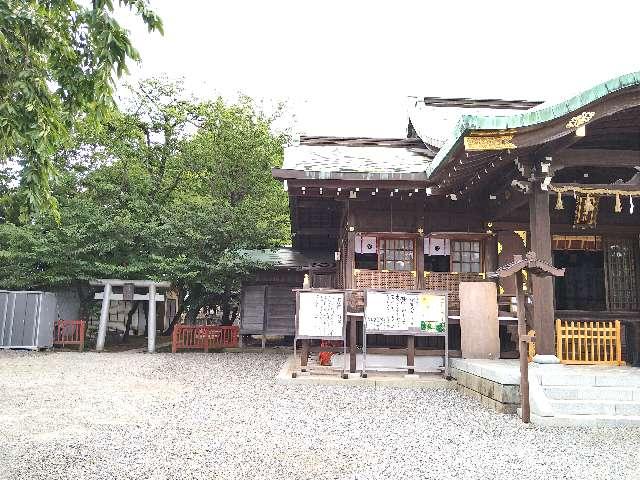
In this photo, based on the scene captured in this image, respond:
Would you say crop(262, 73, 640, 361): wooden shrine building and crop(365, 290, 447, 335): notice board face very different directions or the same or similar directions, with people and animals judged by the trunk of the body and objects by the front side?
same or similar directions

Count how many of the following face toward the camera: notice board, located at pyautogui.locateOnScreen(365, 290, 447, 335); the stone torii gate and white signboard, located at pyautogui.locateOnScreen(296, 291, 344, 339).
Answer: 3

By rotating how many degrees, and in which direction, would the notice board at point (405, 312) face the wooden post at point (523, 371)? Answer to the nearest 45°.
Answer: approximately 45° to its left

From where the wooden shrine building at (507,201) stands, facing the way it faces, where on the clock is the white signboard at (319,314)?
The white signboard is roughly at 2 o'clock from the wooden shrine building.

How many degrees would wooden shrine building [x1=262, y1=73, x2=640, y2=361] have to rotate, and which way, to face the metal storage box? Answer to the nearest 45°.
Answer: approximately 90° to its right

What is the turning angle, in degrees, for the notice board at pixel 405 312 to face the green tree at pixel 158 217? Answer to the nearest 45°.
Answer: approximately 135° to its right

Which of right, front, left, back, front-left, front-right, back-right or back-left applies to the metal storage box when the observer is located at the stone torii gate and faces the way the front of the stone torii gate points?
right

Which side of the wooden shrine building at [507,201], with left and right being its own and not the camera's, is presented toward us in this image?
front

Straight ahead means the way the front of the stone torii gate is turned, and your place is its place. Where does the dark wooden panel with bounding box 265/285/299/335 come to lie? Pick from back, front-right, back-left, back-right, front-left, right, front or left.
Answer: left

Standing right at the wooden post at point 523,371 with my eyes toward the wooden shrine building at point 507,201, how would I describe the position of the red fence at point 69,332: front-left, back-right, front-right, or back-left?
front-left

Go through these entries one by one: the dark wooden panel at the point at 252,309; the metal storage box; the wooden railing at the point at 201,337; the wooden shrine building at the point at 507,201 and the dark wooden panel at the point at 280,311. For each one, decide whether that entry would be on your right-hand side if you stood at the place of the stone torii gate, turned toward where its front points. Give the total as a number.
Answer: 1

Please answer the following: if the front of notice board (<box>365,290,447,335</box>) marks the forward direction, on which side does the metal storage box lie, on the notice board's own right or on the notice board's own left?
on the notice board's own right

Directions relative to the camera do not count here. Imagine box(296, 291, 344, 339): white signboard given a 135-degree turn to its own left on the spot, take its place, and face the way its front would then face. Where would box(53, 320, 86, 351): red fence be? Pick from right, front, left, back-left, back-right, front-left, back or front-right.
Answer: left

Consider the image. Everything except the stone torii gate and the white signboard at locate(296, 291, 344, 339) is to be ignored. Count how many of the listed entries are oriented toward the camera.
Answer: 2

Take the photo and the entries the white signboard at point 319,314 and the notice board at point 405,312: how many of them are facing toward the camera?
2

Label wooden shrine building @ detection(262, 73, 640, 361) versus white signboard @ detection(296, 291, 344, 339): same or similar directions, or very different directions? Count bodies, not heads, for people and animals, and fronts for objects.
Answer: same or similar directions

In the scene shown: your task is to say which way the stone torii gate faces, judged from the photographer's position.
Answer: facing the viewer
